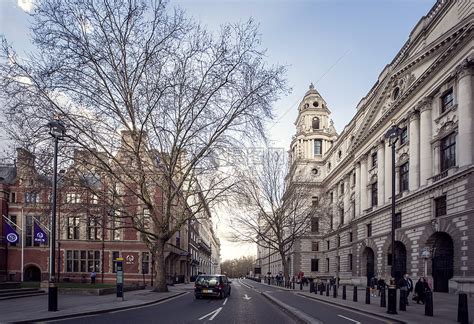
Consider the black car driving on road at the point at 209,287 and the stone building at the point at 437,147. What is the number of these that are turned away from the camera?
1

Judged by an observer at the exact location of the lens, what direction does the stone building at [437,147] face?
facing the viewer and to the left of the viewer

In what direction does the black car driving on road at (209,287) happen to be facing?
away from the camera

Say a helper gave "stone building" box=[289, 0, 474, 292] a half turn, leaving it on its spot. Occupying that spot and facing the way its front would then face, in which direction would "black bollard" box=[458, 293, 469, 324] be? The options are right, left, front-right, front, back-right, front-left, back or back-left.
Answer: back-right

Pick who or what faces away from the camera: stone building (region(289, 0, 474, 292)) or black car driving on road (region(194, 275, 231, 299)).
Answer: the black car driving on road
